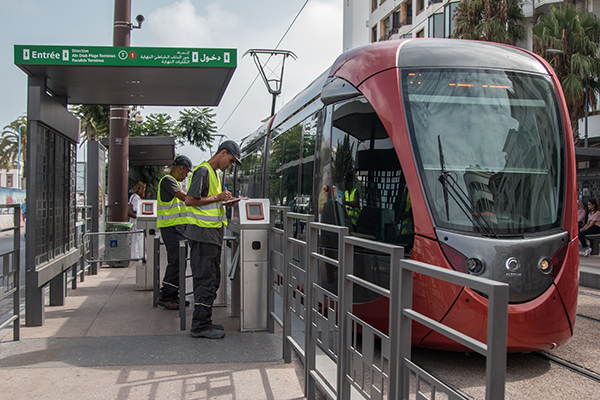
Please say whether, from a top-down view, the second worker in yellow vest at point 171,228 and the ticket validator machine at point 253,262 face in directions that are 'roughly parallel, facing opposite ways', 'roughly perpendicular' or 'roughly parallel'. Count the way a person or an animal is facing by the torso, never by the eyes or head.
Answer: roughly perpendicular

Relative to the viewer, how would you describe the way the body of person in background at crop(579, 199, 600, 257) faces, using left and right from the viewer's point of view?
facing to the left of the viewer

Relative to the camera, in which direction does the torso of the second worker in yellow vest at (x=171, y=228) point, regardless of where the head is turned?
to the viewer's right

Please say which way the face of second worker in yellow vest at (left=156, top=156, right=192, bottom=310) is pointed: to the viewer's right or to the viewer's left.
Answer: to the viewer's right

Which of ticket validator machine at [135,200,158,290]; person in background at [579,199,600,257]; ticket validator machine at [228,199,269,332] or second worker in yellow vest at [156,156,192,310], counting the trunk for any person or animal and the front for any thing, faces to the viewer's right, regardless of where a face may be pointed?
the second worker in yellow vest

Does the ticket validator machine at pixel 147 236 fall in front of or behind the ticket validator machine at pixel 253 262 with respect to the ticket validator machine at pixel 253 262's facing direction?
behind

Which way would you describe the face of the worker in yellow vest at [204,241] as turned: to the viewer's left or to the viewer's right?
to the viewer's right

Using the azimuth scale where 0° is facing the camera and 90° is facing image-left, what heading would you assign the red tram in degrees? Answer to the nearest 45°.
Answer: approximately 315°
